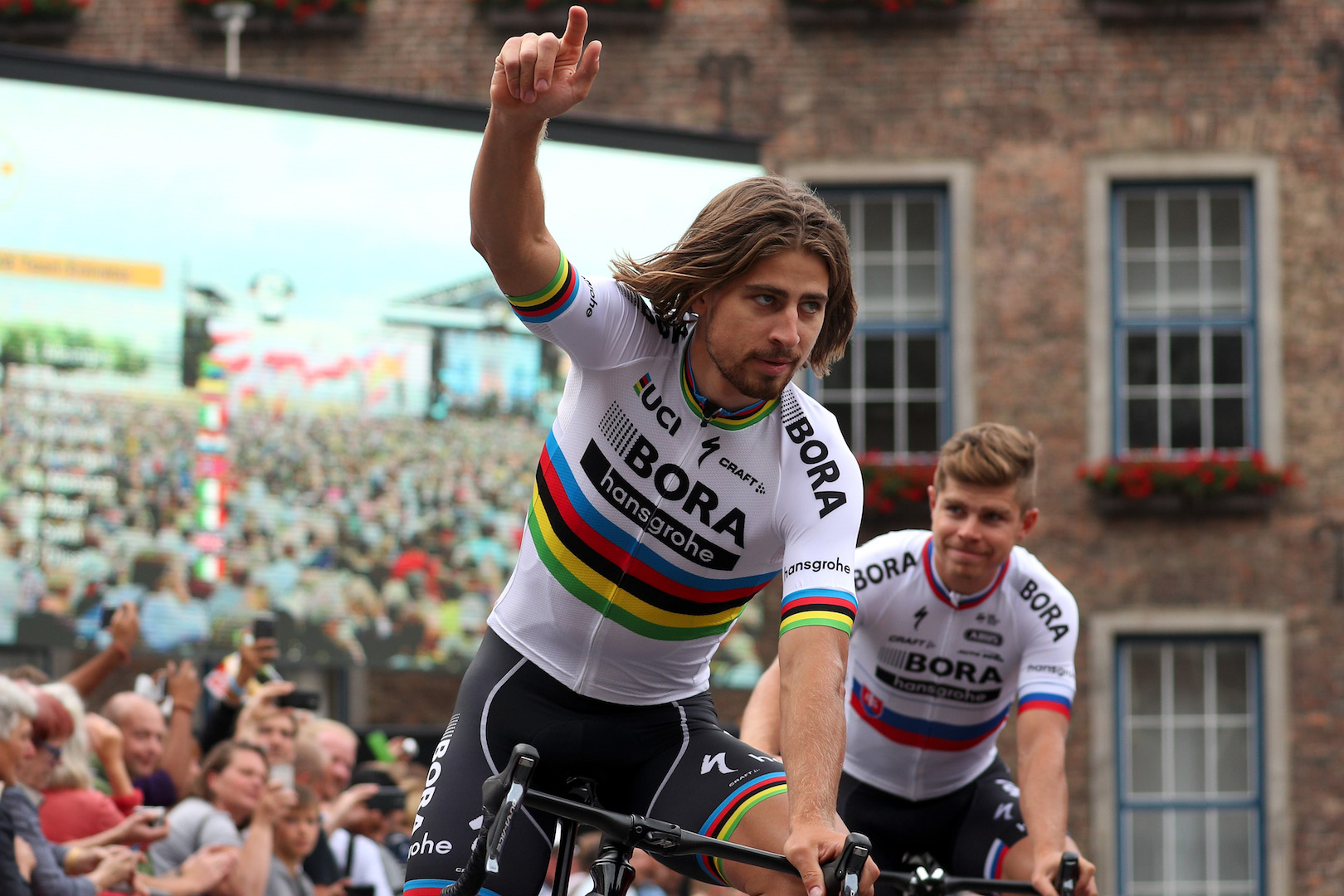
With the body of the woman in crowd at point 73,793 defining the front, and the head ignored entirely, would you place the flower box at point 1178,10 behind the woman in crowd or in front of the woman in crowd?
in front

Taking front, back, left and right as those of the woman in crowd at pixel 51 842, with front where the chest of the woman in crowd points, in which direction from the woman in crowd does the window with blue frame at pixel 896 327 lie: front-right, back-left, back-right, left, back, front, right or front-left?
front-left

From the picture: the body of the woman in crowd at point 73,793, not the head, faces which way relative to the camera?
to the viewer's right

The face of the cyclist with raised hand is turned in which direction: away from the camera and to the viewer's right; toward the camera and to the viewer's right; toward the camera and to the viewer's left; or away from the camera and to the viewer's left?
toward the camera and to the viewer's right

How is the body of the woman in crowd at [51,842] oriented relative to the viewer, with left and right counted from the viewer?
facing to the right of the viewer

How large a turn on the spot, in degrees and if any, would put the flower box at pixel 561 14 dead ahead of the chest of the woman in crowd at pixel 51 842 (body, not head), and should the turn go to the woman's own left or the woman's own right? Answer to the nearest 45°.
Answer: approximately 45° to the woman's own left

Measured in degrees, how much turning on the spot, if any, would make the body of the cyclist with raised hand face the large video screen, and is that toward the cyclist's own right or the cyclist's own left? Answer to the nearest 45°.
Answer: approximately 180°

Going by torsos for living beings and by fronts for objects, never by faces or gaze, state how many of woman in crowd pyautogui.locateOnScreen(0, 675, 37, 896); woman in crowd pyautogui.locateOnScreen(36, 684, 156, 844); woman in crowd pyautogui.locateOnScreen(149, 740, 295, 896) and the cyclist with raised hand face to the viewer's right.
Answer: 3

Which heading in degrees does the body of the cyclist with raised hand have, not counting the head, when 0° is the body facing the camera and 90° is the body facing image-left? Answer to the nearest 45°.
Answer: approximately 0°

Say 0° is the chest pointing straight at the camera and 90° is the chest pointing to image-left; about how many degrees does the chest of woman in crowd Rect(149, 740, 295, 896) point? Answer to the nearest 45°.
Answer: approximately 270°

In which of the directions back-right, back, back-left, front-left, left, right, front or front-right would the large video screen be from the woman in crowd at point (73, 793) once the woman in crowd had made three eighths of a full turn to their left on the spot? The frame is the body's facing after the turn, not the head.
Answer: front-right

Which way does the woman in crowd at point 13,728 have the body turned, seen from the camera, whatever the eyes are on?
to the viewer's right

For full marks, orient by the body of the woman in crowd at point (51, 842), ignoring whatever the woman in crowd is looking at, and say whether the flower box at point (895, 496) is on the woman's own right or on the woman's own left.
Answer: on the woman's own left
